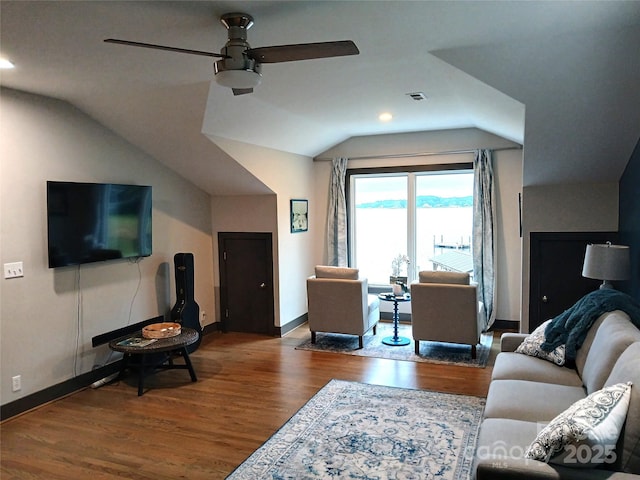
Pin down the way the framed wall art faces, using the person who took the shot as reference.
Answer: facing the viewer and to the right of the viewer

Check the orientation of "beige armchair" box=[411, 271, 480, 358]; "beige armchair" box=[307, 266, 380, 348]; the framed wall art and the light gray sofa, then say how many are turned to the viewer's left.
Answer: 1

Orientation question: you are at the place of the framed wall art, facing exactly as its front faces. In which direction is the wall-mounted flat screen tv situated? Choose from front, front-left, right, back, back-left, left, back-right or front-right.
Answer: right

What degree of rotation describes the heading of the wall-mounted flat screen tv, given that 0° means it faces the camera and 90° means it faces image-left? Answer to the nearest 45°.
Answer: approximately 315°

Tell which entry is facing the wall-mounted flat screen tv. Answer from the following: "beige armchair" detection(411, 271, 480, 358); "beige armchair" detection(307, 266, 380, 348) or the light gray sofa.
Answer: the light gray sofa

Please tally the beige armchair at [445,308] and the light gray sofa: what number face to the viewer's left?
1

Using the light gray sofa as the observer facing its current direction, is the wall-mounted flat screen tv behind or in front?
in front

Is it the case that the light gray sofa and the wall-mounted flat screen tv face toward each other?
yes

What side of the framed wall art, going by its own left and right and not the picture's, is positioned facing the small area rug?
front

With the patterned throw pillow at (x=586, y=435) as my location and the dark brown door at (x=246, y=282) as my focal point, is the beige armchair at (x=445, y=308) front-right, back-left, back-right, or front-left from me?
front-right

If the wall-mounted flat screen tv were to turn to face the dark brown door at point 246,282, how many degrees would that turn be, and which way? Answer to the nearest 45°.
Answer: approximately 90° to its left

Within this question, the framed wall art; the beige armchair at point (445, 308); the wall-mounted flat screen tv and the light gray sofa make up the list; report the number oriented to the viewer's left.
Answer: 1

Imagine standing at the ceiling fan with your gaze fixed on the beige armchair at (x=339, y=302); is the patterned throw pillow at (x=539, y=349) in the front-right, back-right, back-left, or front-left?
front-right

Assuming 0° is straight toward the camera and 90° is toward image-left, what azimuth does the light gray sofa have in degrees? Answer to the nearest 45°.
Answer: approximately 90°
